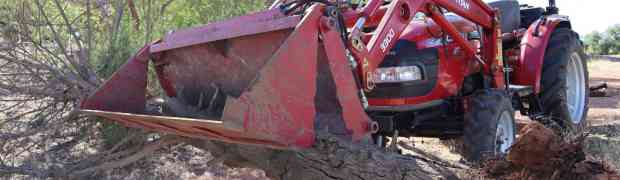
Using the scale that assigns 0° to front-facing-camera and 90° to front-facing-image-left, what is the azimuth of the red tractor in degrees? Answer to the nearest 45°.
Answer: approximately 45°
